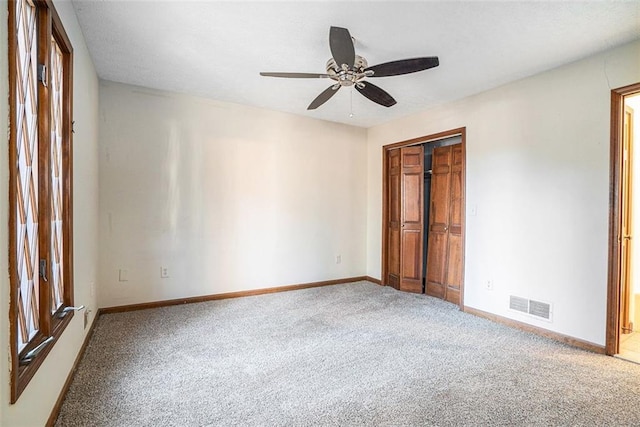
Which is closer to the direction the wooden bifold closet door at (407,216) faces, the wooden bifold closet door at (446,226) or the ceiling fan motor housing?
the ceiling fan motor housing

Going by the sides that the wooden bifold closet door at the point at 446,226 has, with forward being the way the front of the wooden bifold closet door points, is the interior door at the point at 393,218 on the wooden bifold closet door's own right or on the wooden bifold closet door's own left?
on the wooden bifold closet door's own right

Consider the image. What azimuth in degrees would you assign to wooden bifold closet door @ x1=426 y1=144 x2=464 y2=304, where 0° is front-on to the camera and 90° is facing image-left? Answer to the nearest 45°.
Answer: approximately 45°

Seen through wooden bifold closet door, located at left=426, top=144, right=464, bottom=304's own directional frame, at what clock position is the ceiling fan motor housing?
The ceiling fan motor housing is roughly at 11 o'clock from the wooden bifold closet door.

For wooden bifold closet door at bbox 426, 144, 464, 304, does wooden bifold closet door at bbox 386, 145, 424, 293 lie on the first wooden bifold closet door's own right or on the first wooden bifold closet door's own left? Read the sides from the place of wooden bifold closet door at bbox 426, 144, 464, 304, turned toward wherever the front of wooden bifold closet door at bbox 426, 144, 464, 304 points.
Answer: on the first wooden bifold closet door's own right

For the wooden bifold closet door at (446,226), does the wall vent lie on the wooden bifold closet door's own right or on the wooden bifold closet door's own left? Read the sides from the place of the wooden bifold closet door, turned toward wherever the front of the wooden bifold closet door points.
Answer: on the wooden bifold closet door's own left

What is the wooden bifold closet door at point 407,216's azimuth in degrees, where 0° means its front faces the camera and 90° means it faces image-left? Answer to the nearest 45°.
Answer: approximately 45°
